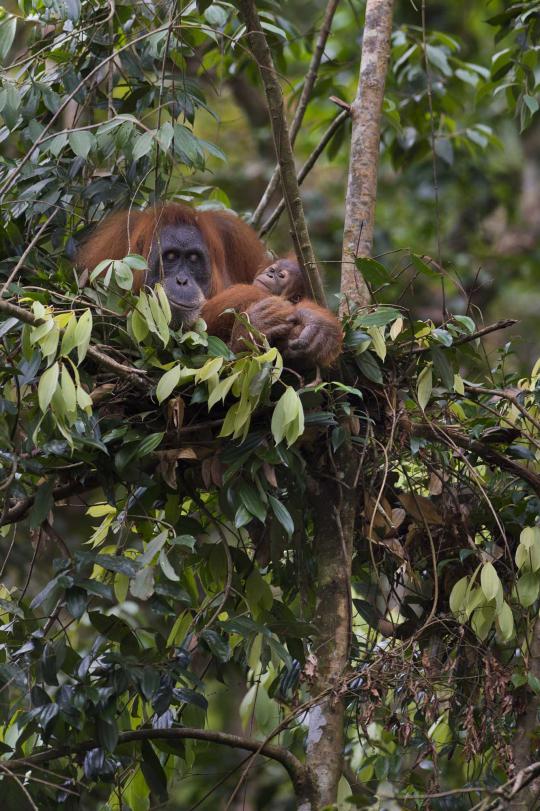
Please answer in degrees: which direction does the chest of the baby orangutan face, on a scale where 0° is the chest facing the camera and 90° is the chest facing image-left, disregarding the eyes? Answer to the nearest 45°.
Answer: approximately 45°

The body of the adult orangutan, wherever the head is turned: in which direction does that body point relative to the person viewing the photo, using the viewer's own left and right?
facing the viewer
